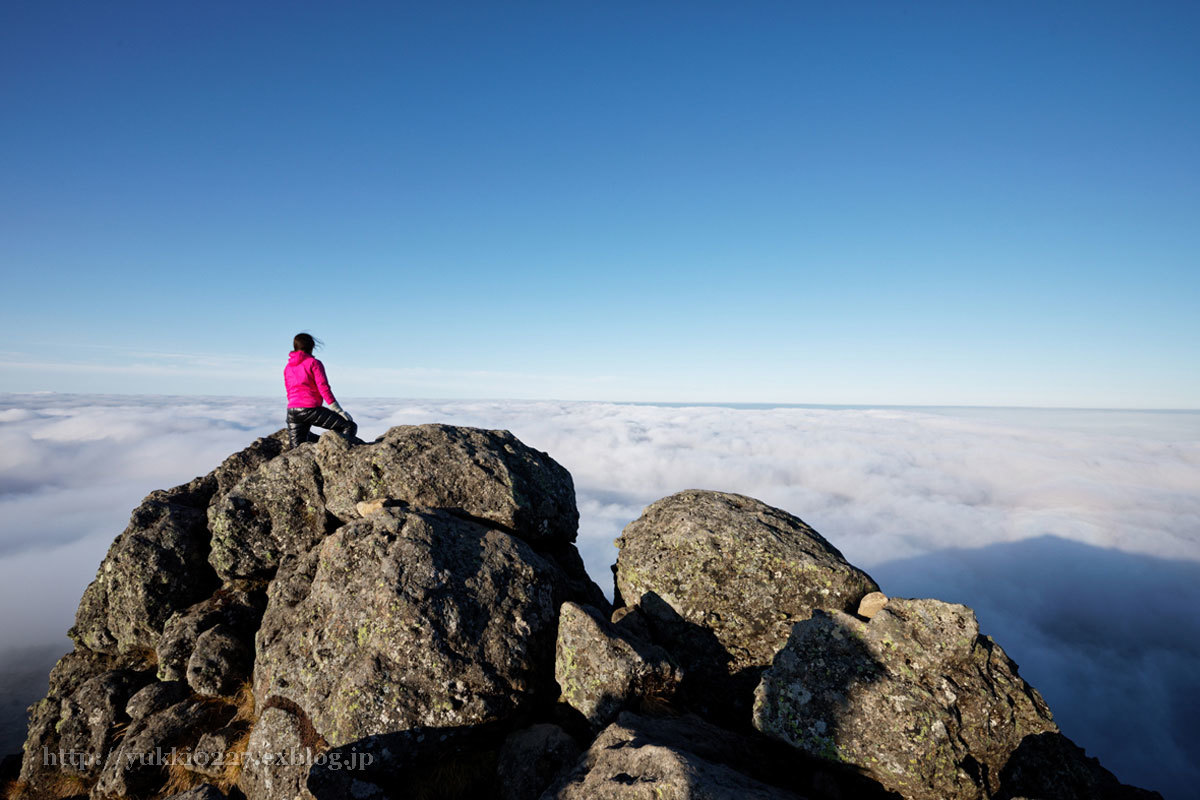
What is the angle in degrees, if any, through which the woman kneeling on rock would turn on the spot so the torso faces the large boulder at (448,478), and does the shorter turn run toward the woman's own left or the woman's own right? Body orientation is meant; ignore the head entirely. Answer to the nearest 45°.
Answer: approximately 90° to the woman's own right

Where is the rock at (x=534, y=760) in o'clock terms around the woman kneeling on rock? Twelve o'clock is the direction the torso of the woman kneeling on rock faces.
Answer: The rock is roughly at 4 o'clock from the woman kneeling on rock.

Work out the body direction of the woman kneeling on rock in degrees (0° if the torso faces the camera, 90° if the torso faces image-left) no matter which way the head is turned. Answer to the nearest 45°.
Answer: approximately 225°

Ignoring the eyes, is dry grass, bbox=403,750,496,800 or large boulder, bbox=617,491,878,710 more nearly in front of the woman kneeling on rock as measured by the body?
the large boulder

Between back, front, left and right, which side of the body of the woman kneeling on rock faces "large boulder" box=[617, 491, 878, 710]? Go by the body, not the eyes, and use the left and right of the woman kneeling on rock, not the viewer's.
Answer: right

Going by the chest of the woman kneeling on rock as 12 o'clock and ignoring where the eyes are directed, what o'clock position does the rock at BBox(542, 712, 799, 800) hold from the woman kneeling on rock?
The rock is roughly at 4 o'clock from the woman kneeling on rock.
